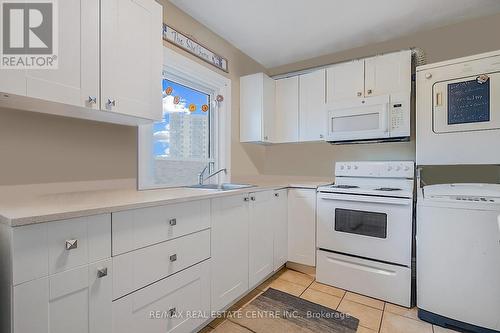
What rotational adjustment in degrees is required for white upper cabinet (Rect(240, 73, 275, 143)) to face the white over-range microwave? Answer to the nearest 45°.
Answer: approximately 45° to its left

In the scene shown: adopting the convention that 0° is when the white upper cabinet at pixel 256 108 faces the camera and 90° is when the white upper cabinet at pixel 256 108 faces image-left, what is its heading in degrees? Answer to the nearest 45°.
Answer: approximately 315°

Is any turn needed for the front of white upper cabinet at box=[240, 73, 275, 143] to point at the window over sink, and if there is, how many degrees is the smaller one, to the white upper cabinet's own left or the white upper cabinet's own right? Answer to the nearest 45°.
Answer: approximately 90° to the white upper cabinet's own right

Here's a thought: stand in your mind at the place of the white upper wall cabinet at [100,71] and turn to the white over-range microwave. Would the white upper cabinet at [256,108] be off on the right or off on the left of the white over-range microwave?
left

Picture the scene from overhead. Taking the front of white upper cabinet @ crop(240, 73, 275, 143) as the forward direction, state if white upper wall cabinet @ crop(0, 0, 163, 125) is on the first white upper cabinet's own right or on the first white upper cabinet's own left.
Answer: on the first white upper cabinet's own right

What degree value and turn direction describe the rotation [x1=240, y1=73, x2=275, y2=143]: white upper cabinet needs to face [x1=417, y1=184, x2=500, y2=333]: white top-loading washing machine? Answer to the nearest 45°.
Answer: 0° — it already faces it
